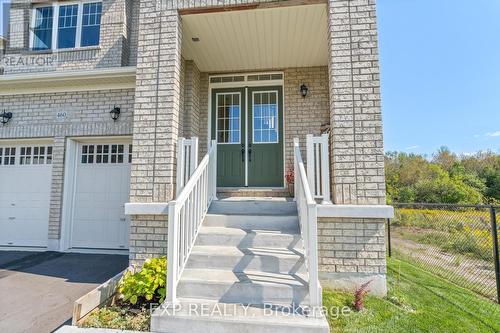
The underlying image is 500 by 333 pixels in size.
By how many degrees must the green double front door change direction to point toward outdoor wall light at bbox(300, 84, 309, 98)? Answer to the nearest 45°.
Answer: approximately 90° to its left

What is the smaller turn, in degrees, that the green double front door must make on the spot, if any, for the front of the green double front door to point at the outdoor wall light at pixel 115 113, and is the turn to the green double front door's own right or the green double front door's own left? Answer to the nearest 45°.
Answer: approximately 90° to the green double front door's own right

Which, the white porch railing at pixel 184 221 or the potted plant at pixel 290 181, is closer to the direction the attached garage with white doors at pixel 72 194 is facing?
the white porch railing

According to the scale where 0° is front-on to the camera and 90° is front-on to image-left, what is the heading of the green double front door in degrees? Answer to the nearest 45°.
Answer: approximately 0°

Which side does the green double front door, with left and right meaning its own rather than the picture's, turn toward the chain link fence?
left

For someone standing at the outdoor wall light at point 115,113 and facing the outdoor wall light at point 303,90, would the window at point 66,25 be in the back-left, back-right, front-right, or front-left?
back-left
